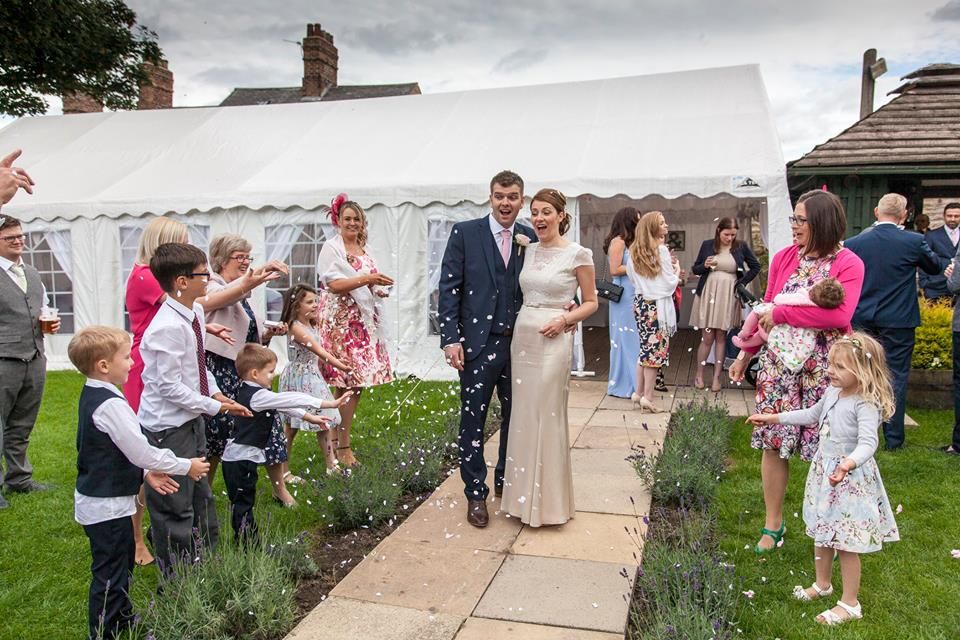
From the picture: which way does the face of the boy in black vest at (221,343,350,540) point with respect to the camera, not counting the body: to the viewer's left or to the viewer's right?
to the viewer's right

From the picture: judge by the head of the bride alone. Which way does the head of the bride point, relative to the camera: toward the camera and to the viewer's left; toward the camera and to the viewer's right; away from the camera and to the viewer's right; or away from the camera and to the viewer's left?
toward the camera and to the viewer's left

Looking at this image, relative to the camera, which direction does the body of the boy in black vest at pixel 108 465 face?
to the viewer's right

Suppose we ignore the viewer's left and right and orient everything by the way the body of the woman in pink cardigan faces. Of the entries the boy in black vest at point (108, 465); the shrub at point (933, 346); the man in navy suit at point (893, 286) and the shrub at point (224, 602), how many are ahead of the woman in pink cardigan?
2

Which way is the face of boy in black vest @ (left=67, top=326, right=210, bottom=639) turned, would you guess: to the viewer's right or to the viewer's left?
to the viewer's right

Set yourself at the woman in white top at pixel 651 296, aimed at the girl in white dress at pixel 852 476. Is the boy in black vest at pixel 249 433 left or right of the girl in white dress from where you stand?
right

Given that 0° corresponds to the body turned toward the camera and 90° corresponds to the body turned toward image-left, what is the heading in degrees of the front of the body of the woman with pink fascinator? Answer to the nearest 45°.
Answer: approximately 315°

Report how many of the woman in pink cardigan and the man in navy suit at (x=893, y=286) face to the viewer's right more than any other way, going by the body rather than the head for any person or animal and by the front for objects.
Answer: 0

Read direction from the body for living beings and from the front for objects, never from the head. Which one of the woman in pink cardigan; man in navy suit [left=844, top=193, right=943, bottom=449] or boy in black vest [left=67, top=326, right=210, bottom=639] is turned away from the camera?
the man in navy suit

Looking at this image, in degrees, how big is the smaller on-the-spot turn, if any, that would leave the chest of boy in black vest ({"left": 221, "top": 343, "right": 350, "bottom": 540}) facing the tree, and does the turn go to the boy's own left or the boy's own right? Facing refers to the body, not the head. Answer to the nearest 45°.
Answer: approximately 90° to the boy's own left

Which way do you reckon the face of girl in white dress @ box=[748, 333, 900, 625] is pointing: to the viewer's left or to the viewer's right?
to the viewer's left

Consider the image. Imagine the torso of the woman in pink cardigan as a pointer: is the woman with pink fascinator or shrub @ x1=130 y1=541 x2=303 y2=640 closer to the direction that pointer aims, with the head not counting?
the shrub

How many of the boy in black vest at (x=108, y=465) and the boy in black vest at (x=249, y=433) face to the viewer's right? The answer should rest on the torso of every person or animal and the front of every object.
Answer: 2

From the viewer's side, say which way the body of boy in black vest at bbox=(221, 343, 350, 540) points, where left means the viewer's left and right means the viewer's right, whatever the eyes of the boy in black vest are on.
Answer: facing to the right of the viewer
